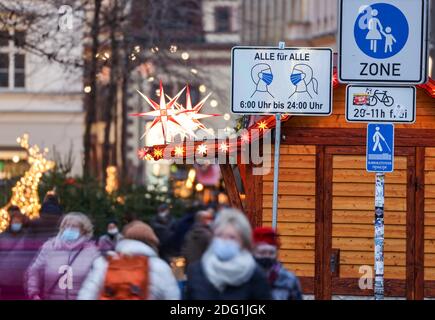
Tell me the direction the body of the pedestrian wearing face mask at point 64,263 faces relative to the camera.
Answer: toward the camera

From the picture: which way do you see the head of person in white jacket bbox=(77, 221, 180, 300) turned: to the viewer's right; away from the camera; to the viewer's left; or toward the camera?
away from the camera

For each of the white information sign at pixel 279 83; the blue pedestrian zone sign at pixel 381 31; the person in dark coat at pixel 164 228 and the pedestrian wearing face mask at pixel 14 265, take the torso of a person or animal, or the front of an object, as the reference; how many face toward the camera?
4

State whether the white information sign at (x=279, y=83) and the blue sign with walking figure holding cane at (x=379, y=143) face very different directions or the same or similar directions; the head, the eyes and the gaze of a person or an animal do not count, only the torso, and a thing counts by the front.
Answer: same or similar directions

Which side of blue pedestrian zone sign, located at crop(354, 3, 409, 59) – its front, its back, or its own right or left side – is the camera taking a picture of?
front

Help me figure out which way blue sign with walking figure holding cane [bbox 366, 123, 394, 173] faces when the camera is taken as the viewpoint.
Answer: facing the viewer

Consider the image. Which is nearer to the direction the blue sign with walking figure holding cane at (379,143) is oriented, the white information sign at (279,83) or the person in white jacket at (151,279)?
the person in white jacket

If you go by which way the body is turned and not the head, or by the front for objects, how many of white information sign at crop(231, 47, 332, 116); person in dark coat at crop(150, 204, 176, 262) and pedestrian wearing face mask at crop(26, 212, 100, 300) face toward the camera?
3

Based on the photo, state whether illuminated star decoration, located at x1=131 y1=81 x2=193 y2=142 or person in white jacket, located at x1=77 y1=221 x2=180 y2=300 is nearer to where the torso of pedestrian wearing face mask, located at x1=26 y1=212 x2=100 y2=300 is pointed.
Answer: the person in white jacket

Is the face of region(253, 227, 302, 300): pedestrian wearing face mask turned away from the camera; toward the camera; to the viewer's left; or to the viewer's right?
toward the camera

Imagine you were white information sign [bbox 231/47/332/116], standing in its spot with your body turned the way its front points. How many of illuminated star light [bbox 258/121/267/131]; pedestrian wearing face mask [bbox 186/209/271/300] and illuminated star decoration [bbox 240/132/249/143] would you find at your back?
2

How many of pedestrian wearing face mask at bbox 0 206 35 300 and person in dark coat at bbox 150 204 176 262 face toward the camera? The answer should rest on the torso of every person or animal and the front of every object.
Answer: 2

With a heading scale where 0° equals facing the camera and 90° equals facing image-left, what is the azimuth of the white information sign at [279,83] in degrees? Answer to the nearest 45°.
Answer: approximately 0°

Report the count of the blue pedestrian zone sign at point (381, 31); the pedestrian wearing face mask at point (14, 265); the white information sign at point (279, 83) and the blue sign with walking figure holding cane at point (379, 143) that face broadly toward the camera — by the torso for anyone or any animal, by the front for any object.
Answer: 4

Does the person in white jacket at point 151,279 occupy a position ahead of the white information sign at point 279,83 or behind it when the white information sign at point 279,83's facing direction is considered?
ahead

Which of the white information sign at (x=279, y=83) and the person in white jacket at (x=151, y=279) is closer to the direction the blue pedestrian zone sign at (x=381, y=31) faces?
the person in white jacket

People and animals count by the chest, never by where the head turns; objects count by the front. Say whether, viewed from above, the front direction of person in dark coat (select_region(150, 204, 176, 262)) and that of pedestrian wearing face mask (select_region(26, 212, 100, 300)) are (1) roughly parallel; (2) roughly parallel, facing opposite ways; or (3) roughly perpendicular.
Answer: roughly parallel
